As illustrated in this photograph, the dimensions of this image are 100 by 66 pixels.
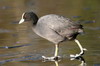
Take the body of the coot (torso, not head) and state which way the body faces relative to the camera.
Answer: to the viewer's left
